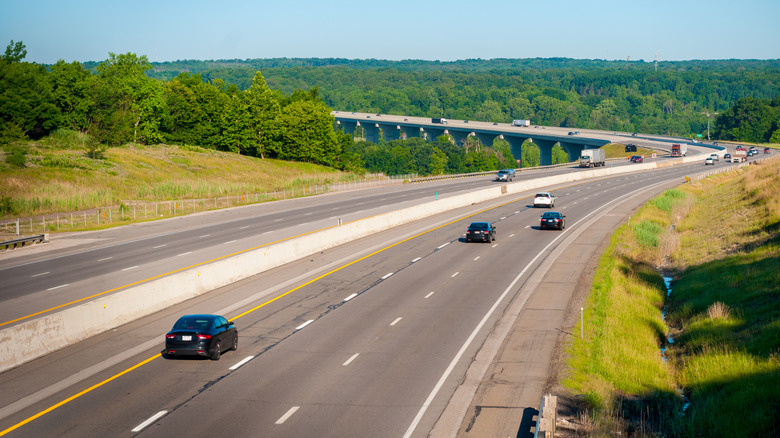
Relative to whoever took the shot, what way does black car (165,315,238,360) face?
facing away from the viewer and to the right of the viewer

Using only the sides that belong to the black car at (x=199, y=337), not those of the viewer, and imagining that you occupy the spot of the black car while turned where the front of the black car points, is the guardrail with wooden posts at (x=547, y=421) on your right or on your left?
on your right

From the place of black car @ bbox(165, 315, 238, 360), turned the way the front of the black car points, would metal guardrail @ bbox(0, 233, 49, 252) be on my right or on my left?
on my left

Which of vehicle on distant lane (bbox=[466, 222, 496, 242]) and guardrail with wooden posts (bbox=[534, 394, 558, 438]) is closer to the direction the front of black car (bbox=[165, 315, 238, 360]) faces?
the vehicle on distant lane
